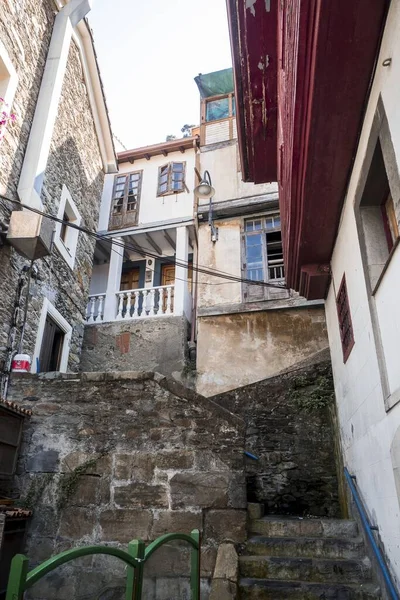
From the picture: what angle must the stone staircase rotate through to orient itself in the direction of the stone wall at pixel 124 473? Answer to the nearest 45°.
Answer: approximately 90° to its right

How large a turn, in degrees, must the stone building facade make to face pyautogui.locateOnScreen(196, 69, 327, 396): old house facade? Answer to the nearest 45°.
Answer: approximately 45° to its left

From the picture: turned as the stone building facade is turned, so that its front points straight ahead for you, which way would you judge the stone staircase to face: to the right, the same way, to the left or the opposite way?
to the right

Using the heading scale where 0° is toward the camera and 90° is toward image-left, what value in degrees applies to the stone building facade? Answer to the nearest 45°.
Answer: approximately 315°

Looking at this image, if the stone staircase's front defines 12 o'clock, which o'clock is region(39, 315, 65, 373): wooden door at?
The wooden door is roughly at 4 o'clock from the stone staircase.

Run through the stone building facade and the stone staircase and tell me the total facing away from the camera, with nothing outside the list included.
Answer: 0
